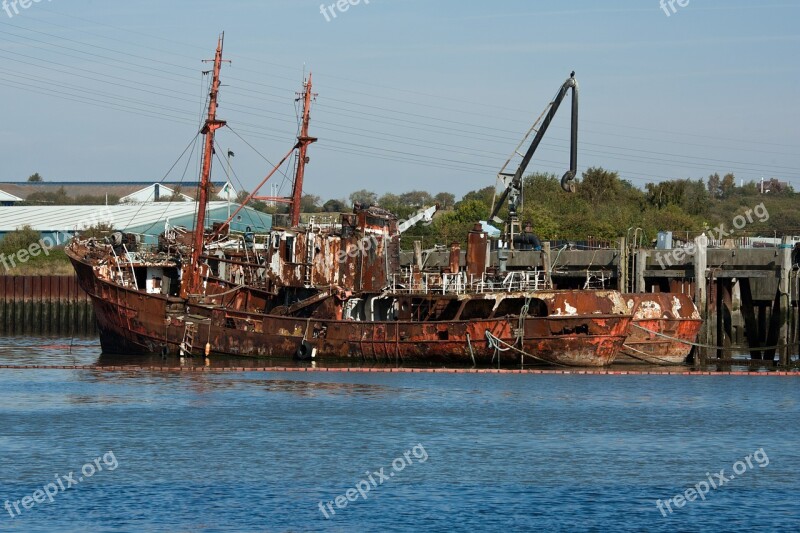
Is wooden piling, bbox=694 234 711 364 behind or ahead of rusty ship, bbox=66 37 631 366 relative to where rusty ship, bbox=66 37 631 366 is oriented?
behind

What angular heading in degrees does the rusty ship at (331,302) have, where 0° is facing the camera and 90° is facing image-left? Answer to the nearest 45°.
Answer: approximately 90°

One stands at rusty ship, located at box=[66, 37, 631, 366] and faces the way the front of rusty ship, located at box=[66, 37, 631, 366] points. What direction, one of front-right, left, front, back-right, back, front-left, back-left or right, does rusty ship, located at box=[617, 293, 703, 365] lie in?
back
